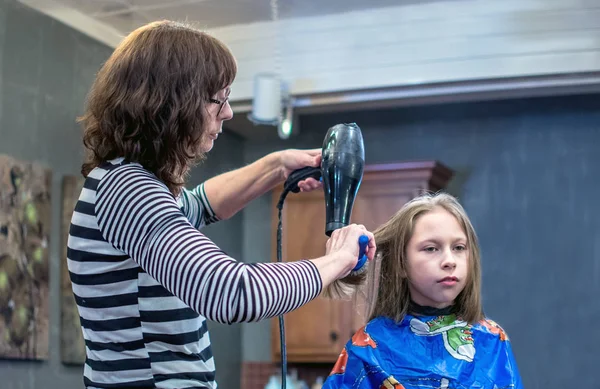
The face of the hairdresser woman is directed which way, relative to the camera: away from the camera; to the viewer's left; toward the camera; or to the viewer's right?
to the viewer's right

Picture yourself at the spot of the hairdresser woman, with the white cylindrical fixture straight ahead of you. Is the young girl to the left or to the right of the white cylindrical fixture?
right

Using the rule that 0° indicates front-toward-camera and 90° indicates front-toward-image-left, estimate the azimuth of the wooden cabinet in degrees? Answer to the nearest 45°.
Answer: approximately 0°

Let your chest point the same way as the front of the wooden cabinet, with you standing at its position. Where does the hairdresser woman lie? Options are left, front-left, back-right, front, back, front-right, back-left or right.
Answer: front

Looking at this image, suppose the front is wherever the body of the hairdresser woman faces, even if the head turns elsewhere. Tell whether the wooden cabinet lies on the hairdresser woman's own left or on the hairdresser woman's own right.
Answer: on the hairdresser woman's own left

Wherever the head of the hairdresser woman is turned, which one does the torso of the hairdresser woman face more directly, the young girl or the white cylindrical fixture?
the young girl

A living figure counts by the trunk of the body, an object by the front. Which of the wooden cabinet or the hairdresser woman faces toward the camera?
the wooden cabinet

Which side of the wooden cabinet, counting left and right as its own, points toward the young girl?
front

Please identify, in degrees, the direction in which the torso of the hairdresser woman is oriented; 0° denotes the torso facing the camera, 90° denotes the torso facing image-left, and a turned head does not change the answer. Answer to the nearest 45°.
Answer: approximately 270°

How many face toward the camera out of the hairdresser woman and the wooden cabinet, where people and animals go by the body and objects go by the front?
1

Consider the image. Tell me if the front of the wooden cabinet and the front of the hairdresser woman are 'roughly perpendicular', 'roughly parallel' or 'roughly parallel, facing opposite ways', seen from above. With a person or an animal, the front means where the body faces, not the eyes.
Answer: roughly perpendicular

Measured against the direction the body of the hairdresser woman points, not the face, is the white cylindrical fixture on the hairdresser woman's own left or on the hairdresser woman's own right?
on the hairdresser woman's own left
